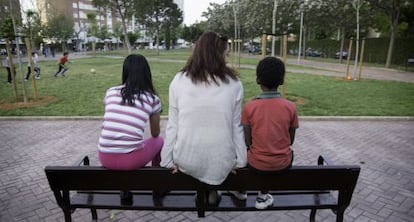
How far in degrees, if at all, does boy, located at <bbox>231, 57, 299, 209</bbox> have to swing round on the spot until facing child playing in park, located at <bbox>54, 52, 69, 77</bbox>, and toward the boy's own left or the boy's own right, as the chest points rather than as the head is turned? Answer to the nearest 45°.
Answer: approximately 45° to the boy's own left

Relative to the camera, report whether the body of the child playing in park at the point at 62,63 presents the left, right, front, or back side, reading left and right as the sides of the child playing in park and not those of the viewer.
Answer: right

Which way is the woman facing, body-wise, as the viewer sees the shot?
away from the camera

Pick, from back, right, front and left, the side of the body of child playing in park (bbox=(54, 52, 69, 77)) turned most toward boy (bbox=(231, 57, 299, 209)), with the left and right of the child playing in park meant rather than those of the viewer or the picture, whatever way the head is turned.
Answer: right

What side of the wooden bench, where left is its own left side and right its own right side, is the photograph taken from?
back

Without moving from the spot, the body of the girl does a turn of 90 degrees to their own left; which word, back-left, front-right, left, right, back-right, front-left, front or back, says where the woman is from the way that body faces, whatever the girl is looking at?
back

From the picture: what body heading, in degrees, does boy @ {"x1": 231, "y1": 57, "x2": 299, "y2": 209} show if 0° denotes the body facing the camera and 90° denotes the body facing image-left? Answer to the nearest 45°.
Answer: approximately 180°

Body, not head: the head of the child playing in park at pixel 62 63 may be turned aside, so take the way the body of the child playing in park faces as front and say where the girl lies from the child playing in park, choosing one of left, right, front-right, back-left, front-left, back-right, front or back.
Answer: right

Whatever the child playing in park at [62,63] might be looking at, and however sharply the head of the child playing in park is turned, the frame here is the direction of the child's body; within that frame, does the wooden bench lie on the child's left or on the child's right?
on the child's right

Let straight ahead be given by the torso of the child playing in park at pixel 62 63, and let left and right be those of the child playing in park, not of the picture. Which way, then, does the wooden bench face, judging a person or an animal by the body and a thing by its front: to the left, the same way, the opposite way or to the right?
to the left

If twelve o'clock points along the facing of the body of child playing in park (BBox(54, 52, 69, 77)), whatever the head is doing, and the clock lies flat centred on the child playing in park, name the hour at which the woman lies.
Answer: The woman is roughly at 3 o'clock from the child playing in park.

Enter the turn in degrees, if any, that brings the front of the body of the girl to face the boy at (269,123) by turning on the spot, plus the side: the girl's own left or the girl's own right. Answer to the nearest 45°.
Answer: approximately 45° to the girl's own right

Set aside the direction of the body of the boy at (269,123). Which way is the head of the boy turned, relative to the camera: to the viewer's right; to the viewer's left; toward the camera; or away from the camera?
away from the camera

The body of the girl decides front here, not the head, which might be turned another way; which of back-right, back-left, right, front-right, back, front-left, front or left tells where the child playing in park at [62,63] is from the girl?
front-left

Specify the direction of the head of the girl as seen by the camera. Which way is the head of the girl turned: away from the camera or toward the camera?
away from the camera

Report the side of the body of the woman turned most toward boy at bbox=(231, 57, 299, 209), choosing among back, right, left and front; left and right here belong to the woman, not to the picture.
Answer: right
